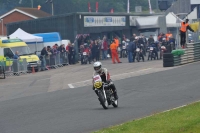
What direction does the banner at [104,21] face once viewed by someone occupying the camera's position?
facing the viewer

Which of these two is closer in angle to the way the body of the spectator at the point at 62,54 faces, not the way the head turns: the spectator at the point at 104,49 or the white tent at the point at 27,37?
the spectator

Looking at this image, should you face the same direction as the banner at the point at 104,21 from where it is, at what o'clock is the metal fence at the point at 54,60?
The metal fence is roughly at 1 o'clock from the banner.

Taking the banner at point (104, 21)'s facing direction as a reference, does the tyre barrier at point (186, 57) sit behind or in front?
in front

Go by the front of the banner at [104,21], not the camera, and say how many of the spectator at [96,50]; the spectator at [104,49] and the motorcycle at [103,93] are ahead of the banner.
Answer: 3

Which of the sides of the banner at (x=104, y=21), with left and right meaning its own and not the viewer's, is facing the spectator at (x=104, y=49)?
front
